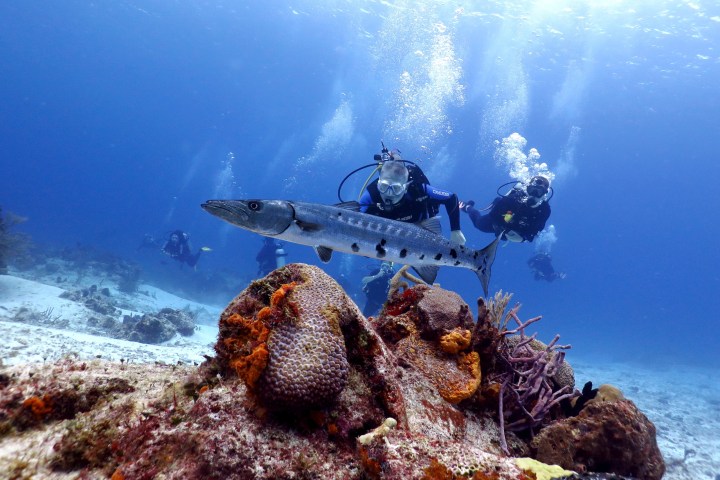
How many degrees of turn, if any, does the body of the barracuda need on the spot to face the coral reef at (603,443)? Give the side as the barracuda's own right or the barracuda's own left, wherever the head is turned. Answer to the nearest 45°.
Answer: approximately 180°

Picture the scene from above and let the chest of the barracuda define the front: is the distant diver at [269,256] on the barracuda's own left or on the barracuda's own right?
on the barracuda's own right

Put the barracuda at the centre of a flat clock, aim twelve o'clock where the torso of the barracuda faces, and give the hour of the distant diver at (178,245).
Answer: The distant diver is roughly at 2 o'clock from the barracuda.

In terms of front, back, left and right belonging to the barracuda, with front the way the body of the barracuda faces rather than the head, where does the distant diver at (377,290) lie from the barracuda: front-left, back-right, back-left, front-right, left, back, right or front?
right

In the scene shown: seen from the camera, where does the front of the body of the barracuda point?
to the viewer's left
